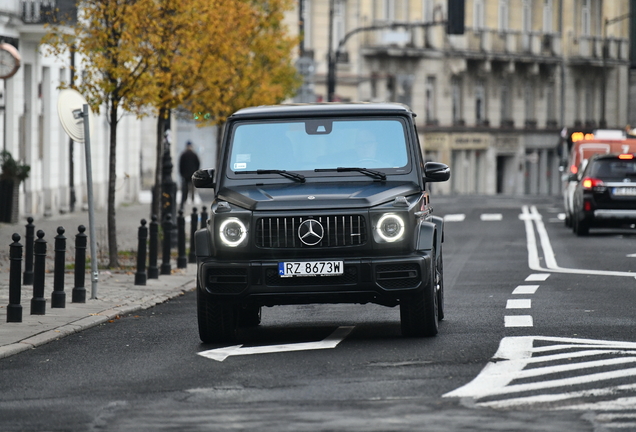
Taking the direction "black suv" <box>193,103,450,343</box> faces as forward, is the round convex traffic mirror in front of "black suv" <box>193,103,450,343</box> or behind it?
behind

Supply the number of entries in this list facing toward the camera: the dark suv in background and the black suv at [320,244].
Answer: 1

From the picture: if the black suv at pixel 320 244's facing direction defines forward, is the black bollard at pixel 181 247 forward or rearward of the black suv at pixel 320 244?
rearward

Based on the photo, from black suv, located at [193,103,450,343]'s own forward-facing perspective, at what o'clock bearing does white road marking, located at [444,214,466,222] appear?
The white road marking is roughly at 6 o'clock from the black suv.

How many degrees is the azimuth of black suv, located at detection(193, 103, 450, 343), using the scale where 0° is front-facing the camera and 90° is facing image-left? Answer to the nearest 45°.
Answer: approximately 0°

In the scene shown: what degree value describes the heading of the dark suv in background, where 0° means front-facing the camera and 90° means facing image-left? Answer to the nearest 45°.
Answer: approximately 180°

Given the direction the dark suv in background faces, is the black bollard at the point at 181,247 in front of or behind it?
behind

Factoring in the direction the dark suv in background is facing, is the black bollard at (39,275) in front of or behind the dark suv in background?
behind

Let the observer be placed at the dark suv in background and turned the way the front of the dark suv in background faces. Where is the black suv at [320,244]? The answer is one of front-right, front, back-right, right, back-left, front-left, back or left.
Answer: back

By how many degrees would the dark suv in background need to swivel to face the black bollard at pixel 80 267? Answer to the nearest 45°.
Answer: approximately 180°

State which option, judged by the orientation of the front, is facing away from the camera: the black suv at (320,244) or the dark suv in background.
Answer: the dark suv in background

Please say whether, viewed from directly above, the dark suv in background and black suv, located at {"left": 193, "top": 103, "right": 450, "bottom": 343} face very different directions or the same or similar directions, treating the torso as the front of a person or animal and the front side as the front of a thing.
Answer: very different directions

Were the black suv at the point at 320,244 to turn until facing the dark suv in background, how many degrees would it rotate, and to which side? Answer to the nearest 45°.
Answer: approximately 180°
